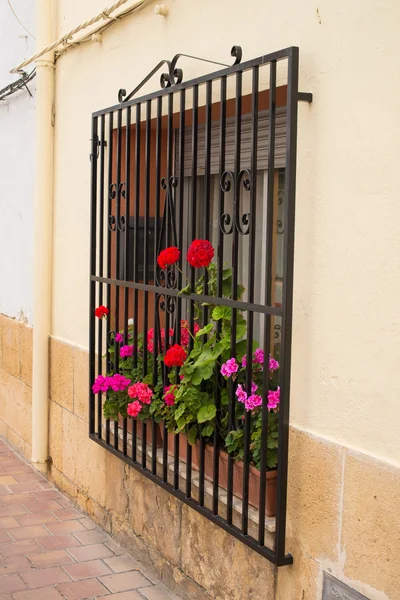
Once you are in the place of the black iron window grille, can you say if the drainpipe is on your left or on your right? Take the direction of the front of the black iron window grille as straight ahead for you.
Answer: on your right
